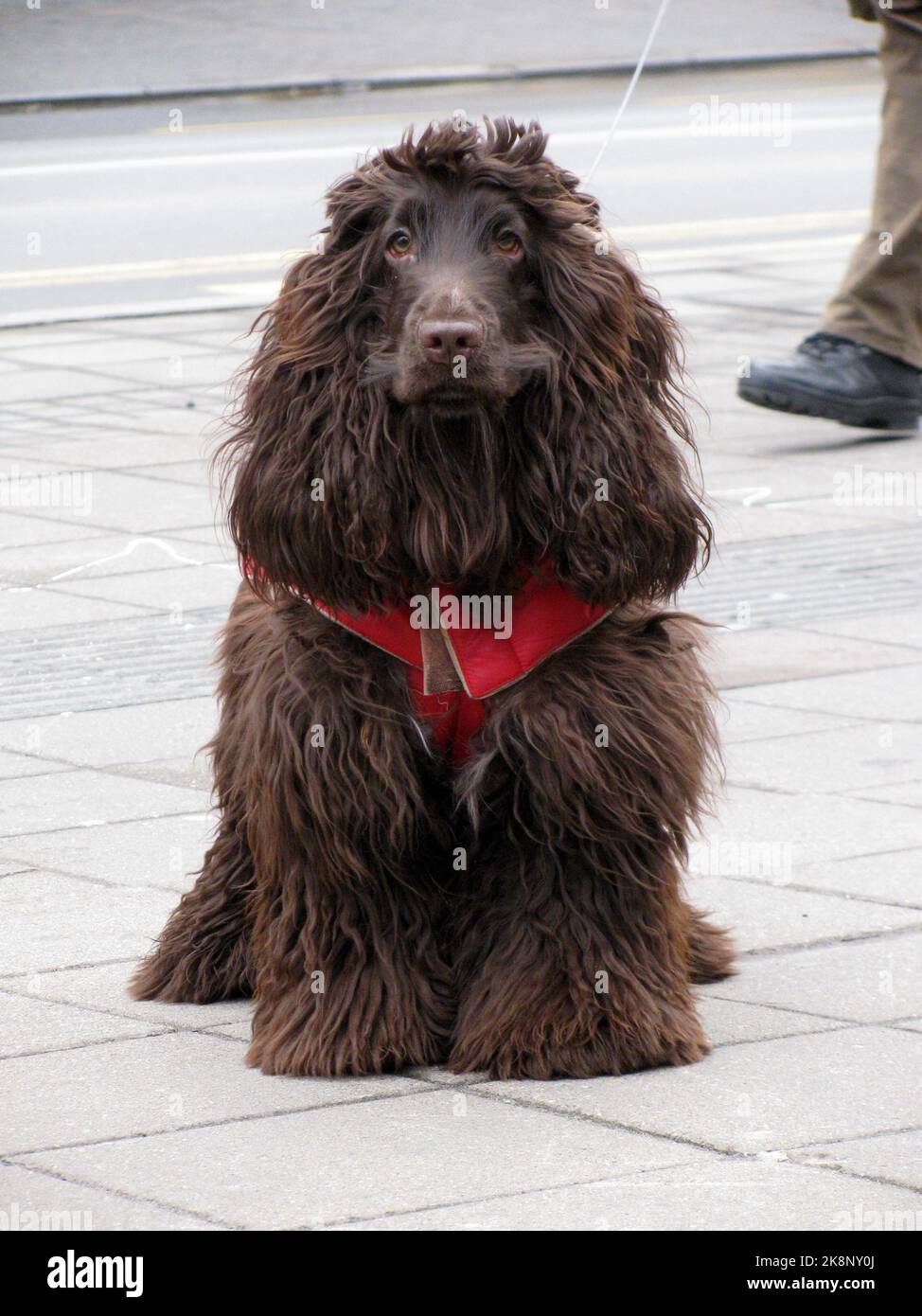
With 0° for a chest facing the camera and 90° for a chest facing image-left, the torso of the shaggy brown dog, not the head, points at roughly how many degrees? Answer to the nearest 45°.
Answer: approximately 0°
